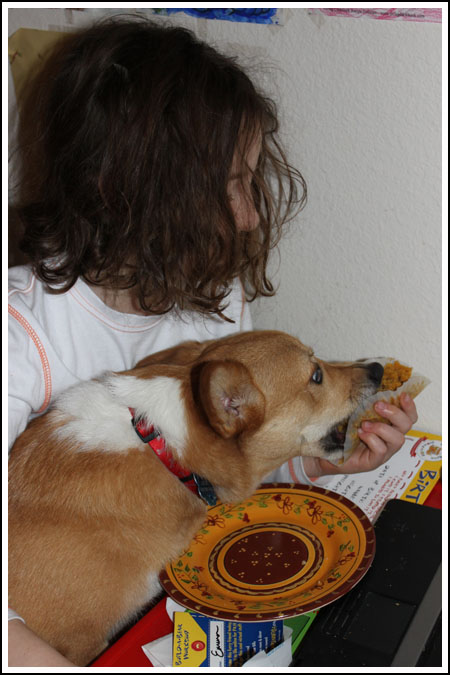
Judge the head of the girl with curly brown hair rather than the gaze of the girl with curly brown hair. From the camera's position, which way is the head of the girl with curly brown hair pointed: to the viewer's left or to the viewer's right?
to the viewer's right

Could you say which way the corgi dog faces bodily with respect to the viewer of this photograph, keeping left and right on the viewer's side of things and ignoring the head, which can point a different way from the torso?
facing to the right of the viewer
